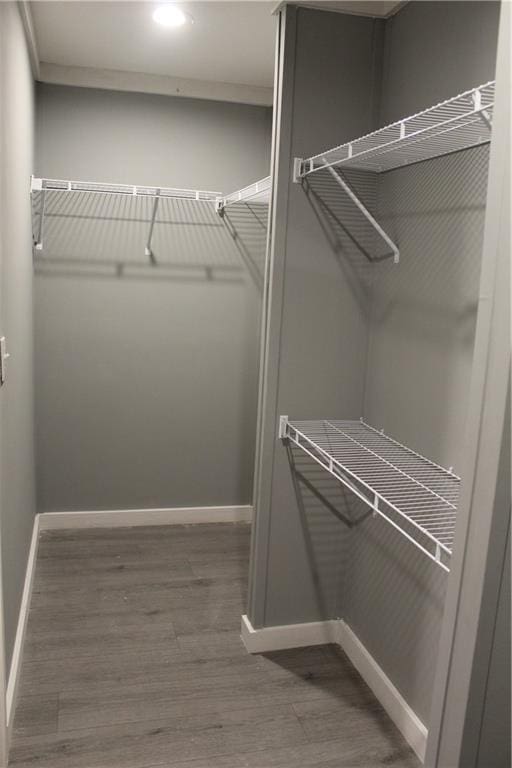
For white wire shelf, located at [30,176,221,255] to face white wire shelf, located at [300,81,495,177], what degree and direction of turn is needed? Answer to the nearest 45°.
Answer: approximately 45° to its left

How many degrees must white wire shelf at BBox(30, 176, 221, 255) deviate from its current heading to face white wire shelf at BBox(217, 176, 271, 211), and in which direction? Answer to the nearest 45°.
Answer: approximately 45° to its left

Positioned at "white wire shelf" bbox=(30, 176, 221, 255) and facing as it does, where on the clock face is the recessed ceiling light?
The recessed ceiling light is roughly at 11 o'clock from the white wire shelf.

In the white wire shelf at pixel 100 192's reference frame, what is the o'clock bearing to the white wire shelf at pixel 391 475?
the white wire shelf at pixel 391 475 is roughly at 11 o'clock from the white wire shelf at pixel 100 192.

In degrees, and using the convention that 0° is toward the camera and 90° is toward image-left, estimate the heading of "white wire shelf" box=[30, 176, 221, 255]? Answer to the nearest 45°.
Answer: approximately 0°
